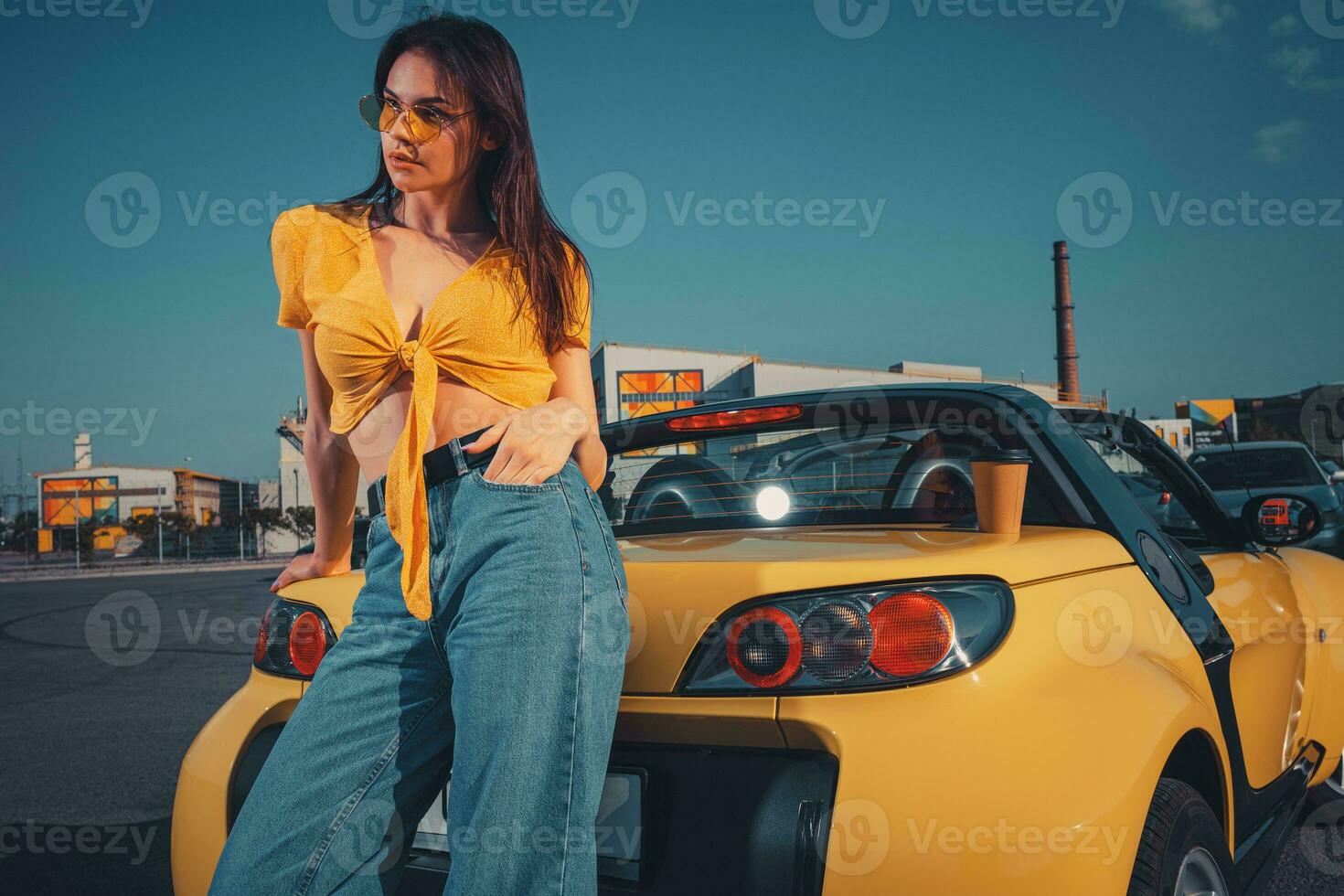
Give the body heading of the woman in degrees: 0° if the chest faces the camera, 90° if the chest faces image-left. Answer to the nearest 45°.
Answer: approximately 45°

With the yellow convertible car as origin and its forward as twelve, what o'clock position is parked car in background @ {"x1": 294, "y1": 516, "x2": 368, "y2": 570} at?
The parked car in background is roughly at 9 o'clock from the yellow convertible car.

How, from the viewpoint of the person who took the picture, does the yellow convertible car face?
facing away from the viewer and to the right of the viewer

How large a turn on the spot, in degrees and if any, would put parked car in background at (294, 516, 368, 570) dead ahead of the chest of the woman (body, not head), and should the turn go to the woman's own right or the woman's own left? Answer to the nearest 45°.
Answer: approximately 135° to the woman's own right

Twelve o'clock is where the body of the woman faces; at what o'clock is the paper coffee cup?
The paper coffee cup is roughly at 7 o'clock from the woman.

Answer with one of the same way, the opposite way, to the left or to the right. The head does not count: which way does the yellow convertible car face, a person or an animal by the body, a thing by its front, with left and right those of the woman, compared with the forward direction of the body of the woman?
the opposite way

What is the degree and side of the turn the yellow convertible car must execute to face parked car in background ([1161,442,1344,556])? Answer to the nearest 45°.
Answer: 0° — it already faces it

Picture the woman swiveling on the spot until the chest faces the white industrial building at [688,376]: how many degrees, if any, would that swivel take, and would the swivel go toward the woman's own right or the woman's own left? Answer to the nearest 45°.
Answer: approximately 135° to the woman's own right

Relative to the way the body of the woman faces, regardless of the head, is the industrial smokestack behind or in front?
behind

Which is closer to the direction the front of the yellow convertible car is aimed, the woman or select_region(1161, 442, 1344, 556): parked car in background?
the parked car in background

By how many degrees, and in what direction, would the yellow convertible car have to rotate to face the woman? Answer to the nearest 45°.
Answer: approximately 180°
